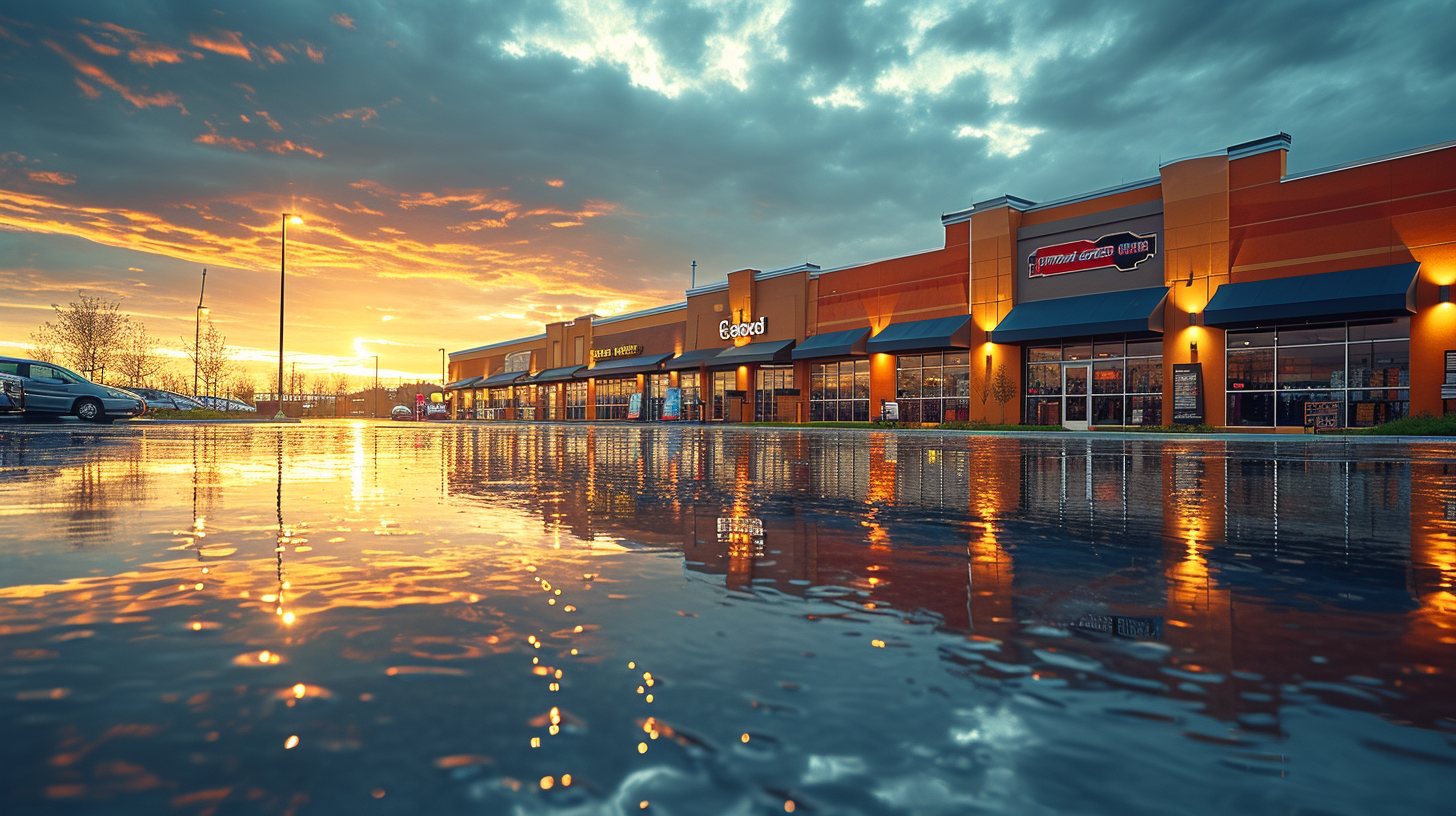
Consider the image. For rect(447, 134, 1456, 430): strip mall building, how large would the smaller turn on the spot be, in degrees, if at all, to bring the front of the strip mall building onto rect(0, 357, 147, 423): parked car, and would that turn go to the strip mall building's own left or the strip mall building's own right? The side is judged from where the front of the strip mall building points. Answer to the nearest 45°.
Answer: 0° — it already faces it

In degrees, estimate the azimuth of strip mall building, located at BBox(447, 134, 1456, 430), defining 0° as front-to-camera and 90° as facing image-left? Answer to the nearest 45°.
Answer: approximately 45°

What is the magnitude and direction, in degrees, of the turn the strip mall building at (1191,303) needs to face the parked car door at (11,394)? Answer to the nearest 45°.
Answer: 0° — it already faces it
